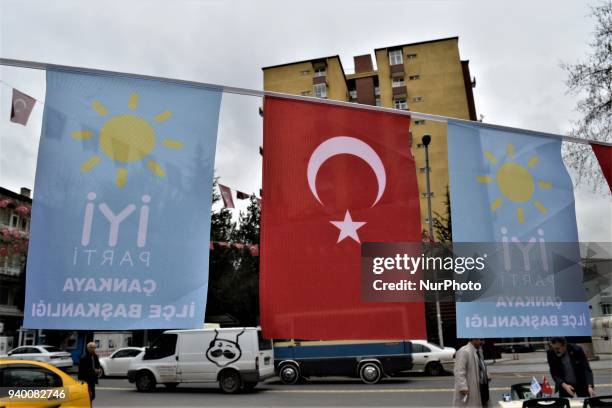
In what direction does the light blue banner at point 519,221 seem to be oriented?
away from the camera

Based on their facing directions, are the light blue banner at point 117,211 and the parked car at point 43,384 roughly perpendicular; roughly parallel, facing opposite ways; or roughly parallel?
roughly perpendicular

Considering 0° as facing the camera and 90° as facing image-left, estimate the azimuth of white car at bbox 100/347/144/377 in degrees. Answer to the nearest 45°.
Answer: approximately 90°

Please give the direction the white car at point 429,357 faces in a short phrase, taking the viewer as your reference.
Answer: facing to the left of the viewer

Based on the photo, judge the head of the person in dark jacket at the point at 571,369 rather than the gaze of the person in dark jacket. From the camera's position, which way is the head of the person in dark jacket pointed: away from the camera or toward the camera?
toward the camera
